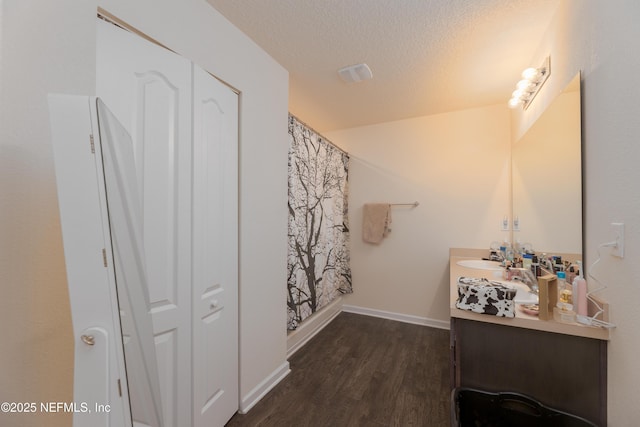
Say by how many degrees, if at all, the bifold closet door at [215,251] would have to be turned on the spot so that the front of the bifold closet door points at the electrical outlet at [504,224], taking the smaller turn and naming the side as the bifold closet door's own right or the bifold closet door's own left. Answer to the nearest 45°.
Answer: approximately 45° to the bifold closet door's own left

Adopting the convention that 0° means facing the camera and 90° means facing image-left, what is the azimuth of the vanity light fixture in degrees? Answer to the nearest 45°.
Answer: approximately 90°

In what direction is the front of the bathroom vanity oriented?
to the viewer's left

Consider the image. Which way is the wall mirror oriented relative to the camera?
to the viewer's left

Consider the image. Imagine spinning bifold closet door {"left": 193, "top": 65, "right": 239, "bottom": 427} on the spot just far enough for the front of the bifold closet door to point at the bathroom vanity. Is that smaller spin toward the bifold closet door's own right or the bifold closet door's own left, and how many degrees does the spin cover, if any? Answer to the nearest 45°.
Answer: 0° — it already faces it

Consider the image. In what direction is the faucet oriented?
to the viewer's left
